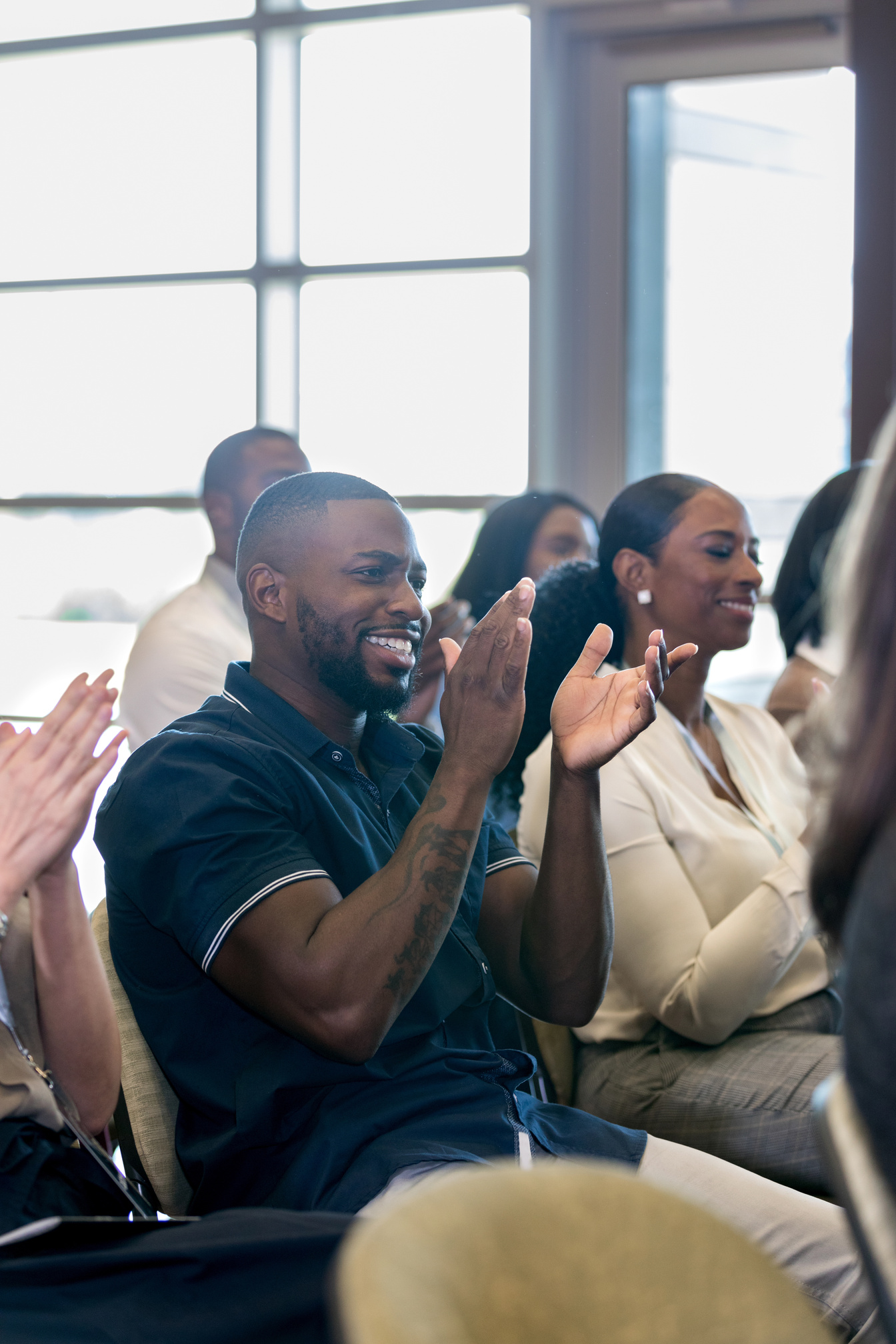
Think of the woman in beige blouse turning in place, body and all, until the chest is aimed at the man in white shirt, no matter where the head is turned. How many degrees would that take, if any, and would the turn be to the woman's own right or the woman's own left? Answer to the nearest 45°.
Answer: approximately 180°

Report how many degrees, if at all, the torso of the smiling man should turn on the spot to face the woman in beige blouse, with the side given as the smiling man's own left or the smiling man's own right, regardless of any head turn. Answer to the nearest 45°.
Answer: approximately 90° to the smiling man's own left

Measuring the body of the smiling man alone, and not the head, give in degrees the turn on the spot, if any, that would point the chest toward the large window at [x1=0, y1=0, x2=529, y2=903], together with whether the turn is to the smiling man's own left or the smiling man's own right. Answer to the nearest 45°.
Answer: approximately 135° to the smiling man's own left

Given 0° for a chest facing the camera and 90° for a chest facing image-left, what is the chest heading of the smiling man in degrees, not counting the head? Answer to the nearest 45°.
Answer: approximately 315°

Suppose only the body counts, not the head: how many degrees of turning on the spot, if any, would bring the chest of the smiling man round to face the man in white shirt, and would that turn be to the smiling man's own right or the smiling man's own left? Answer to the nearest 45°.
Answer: approximately 135° to the smiling man's own left

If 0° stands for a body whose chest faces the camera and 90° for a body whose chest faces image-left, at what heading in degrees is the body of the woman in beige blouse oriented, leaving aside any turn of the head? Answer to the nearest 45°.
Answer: approximately 315°
